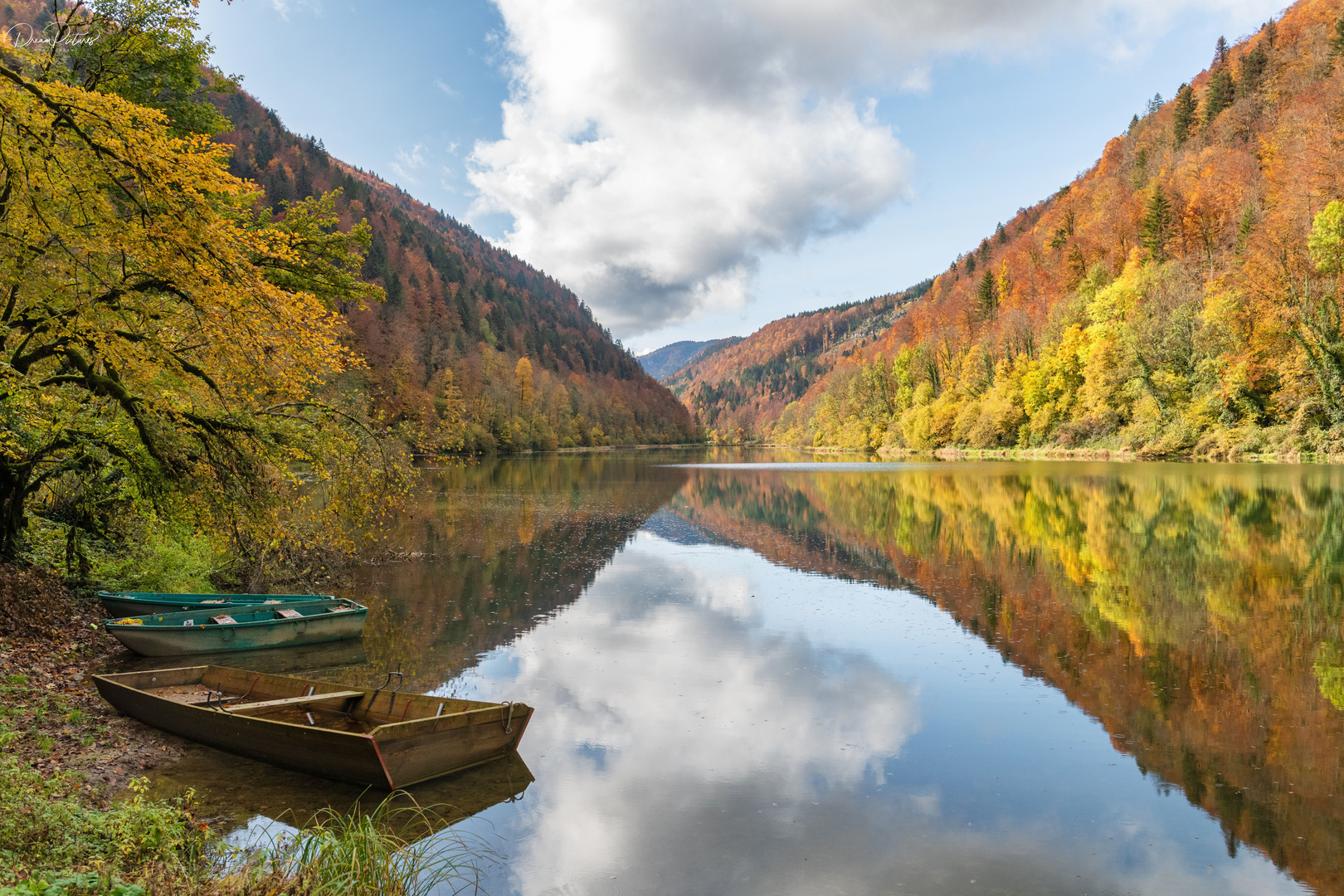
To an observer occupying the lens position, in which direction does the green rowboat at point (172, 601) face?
facing to the left of the viewer

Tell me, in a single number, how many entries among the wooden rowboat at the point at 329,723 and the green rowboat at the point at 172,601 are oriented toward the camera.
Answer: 0

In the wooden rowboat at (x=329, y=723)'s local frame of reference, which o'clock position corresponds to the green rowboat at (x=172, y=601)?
The green rowboat is roughly at 1 o'clock from the wooden rowboat.

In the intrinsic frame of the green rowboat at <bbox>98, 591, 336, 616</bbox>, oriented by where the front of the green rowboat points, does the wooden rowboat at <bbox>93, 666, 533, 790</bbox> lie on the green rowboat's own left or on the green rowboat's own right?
on the green rowboat's own left

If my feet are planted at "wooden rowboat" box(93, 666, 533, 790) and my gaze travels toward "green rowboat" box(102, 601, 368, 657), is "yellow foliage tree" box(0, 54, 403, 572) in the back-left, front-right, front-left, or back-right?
front-left

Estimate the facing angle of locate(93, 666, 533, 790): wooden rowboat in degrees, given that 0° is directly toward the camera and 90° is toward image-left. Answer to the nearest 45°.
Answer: approximately 135°
